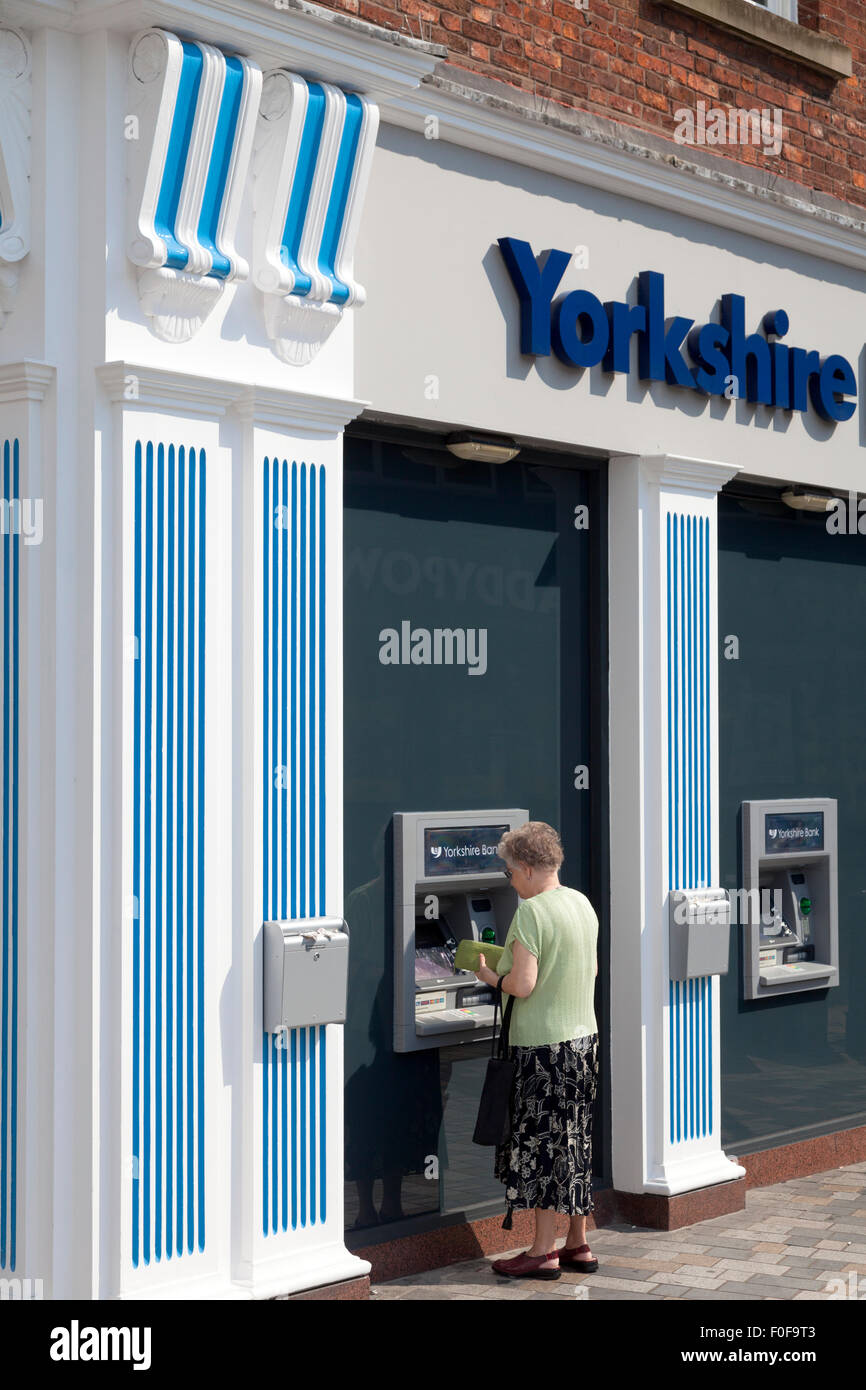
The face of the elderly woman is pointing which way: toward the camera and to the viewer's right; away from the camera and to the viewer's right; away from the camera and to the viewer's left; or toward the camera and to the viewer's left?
away from the camera and to the viewer's left

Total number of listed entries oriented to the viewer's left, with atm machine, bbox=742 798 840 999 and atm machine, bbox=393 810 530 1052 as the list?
0

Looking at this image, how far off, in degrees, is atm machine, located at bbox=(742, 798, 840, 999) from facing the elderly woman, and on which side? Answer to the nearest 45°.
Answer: approximately 45° to its right

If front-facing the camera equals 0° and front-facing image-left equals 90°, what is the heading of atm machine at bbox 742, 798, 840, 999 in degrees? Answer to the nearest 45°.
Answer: approximately 315°

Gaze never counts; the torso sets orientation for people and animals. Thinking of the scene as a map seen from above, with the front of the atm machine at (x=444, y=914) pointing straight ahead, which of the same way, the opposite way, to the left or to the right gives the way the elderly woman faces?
the opposite way

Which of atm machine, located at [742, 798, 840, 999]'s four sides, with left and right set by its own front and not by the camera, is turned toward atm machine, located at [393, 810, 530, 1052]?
right

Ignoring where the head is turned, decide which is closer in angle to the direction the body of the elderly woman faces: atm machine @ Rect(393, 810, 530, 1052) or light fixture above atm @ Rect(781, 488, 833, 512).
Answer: the atm machine

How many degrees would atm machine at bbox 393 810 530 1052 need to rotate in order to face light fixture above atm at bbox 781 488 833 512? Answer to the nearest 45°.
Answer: approximately 90° to its left

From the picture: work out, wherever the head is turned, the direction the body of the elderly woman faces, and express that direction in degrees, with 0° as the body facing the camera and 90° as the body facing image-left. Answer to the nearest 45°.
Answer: approximately 135°

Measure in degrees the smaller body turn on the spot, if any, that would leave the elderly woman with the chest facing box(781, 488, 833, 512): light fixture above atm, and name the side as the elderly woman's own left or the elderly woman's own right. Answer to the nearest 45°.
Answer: approximately 90° to the elderly woman's own right

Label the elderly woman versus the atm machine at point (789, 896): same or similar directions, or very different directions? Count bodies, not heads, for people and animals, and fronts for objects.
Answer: very different directions

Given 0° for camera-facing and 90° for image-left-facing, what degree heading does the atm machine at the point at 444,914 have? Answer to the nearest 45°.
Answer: approximately 315°
